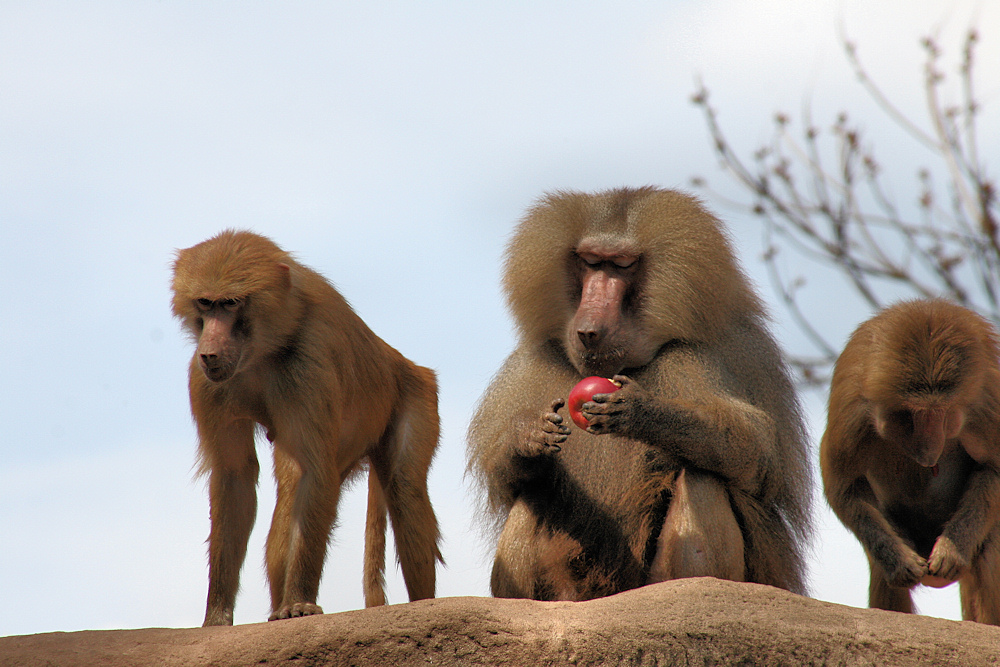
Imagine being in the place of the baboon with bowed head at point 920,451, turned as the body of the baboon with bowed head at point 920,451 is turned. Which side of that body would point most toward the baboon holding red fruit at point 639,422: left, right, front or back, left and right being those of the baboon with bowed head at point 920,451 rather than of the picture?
right

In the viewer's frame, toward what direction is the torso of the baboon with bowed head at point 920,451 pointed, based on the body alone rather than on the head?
toward the camera

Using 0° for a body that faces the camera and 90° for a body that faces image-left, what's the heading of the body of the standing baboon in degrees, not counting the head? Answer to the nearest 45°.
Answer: approximately 45°

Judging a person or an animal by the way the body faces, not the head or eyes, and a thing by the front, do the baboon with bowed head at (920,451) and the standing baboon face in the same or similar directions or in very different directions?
same or similar directions

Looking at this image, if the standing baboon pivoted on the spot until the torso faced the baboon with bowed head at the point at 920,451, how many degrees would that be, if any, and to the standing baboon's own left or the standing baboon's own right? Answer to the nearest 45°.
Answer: approximately 135° to the standing baboon's own left

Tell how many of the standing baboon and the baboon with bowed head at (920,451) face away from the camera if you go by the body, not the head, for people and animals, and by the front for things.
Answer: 0

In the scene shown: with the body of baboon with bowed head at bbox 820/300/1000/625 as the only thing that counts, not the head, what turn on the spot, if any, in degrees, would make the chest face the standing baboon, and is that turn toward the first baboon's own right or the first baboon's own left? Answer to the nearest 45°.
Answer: approximately 90° to the first baboon's own right

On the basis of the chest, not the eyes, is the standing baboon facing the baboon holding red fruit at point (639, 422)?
no
